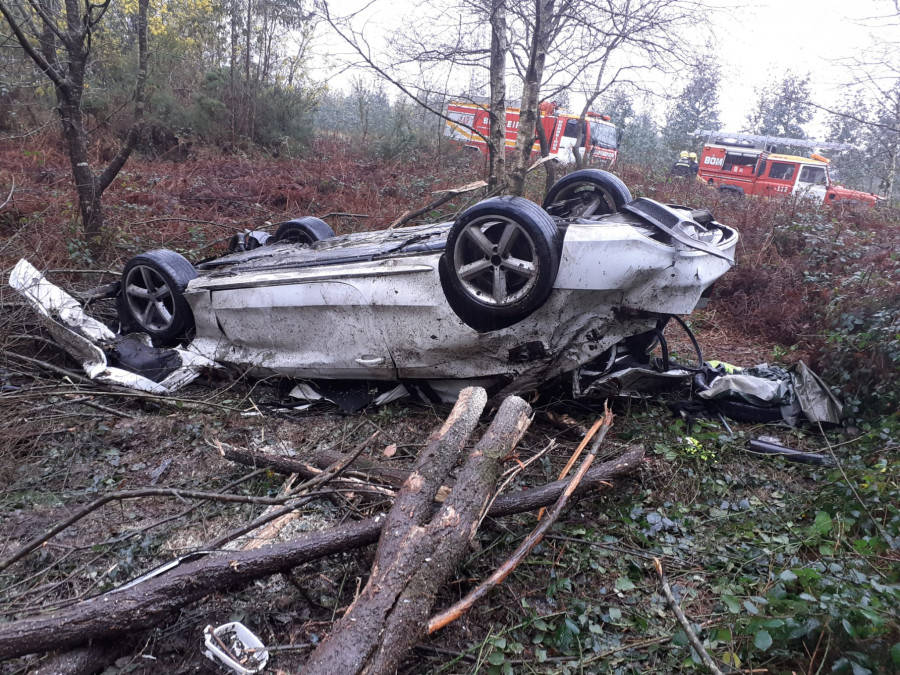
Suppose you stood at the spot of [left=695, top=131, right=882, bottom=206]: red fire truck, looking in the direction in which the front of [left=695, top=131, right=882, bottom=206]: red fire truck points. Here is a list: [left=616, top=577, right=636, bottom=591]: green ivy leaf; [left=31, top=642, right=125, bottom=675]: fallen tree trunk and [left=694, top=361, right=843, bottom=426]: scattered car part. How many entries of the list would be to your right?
3

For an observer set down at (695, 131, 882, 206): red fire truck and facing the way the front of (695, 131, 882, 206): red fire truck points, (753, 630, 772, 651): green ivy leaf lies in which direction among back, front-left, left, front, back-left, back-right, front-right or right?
right

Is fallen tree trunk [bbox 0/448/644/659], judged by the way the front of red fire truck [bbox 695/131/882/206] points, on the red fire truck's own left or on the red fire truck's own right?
on the red fire truck's own right

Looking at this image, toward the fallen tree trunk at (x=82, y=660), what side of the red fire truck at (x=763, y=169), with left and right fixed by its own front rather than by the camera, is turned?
right

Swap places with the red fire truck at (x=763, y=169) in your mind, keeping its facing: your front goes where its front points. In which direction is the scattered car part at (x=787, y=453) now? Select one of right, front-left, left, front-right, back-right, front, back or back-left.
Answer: right

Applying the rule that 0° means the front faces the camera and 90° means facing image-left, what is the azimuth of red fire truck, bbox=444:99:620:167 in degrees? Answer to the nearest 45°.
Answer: approximately 315°

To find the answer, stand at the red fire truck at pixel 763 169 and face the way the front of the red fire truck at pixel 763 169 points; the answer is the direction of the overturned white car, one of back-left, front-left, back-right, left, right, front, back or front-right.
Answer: right

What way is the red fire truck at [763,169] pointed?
to the viewer's right

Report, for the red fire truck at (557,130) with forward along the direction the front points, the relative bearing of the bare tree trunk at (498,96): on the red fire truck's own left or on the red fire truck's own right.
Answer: on the red fire truck's own right
